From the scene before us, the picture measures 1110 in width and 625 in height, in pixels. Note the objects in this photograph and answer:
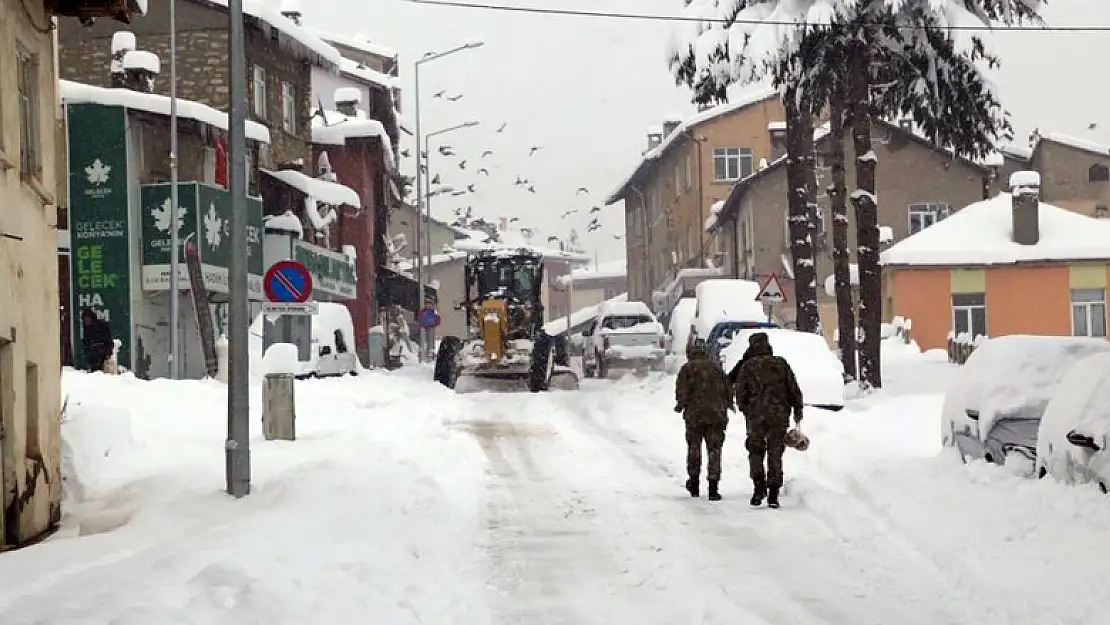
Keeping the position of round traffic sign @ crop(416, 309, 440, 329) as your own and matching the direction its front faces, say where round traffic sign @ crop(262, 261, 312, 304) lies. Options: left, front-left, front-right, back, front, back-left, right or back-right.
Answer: front

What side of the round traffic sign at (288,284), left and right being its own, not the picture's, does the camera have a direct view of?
front

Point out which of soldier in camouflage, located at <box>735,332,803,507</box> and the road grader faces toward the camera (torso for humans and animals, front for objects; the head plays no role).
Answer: the road grader

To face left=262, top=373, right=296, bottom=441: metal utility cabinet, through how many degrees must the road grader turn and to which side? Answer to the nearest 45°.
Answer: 0° — it already faces it

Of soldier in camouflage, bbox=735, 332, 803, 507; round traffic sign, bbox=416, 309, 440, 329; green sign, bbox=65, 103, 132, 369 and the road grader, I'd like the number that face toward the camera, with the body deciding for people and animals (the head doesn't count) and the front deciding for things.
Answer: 3

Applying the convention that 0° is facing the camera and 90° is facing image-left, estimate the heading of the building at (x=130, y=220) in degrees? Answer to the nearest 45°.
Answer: approximately 315°

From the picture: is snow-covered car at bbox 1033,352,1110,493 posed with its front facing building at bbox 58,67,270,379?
no

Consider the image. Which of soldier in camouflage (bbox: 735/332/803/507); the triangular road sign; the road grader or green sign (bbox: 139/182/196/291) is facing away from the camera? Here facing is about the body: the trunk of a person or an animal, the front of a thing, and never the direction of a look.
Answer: the soldier in camouflage

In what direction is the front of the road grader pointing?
toward the camera

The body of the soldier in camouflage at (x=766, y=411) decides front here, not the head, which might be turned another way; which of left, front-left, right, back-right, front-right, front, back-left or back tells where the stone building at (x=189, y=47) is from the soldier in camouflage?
front-left

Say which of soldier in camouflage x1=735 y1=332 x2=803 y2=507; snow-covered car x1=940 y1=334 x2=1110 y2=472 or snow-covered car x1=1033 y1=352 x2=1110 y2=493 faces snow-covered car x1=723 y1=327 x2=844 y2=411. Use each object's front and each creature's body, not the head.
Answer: the soldier in camouflage

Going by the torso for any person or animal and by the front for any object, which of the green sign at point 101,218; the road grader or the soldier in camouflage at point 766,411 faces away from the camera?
the soldier in camouflage

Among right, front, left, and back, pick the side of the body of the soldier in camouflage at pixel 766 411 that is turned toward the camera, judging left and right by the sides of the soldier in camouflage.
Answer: back

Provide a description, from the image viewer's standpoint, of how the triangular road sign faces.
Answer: facing the viewer

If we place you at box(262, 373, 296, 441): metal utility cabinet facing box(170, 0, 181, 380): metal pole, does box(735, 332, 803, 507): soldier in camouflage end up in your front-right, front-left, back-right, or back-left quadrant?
back-right
